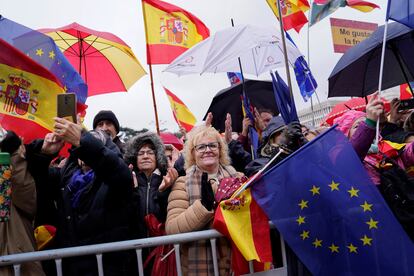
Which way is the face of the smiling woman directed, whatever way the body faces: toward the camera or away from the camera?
toward the camera

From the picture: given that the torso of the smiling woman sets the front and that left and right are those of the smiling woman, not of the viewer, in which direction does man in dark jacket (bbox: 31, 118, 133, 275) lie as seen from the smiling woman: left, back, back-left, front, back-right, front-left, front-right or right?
right

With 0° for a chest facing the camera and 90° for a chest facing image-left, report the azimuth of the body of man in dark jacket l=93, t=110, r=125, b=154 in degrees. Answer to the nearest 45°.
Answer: approximately 45°

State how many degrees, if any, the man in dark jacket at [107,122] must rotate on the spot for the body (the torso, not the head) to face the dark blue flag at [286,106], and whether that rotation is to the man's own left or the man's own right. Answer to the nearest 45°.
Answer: approximately 90° to the man's own left

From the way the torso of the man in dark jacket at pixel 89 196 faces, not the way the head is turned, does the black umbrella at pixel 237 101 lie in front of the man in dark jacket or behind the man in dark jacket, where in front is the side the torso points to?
behind

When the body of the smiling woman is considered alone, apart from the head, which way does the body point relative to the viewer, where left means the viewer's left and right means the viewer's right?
facing the viewer

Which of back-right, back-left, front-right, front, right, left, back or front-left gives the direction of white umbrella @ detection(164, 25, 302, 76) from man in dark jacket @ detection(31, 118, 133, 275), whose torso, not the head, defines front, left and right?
back

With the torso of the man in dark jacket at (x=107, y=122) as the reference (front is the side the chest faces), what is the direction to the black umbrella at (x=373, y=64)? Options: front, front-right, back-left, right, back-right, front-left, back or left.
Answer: back-left

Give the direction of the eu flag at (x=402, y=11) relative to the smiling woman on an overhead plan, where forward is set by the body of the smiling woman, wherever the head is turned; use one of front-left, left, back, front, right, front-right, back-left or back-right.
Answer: left
